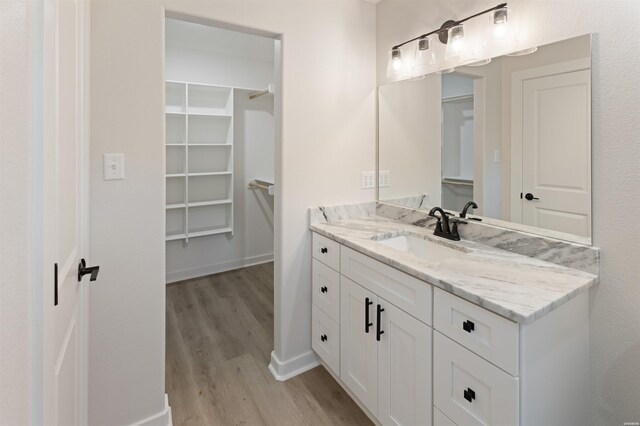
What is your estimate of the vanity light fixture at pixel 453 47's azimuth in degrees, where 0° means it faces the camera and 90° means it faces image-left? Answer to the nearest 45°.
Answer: approximately 45°

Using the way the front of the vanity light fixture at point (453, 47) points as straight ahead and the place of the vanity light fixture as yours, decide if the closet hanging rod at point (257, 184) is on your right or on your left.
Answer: on your right

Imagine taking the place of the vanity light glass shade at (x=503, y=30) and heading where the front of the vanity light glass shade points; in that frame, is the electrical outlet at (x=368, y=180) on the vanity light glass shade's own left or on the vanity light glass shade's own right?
on the vanity light glass shade's own right

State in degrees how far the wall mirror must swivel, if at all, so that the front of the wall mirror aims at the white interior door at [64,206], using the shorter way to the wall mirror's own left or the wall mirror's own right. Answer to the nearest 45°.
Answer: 0° — it already faces it

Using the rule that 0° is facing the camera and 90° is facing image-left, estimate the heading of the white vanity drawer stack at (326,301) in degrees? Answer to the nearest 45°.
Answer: approximately 45°
